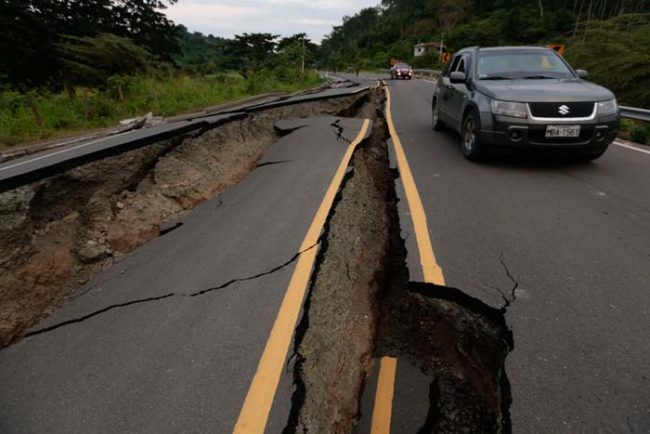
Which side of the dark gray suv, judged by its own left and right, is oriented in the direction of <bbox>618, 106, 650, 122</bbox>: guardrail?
left

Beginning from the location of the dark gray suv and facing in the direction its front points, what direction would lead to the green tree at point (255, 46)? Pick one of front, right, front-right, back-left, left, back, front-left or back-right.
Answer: back

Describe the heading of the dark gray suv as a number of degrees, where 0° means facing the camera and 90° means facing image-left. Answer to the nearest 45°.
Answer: approximately 315°

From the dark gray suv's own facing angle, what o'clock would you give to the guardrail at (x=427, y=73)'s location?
The guardrail is roughly at 7 o'clock from the dark gray suv.

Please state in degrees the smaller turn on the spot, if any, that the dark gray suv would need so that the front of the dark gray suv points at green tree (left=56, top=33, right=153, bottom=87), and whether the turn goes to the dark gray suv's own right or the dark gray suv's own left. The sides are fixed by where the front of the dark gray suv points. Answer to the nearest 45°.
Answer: approximately 135° to the dark gray suv's own right

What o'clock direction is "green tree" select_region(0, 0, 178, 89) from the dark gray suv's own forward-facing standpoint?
The green tree is roughly at 5 o'clock from the dark gray suv.
